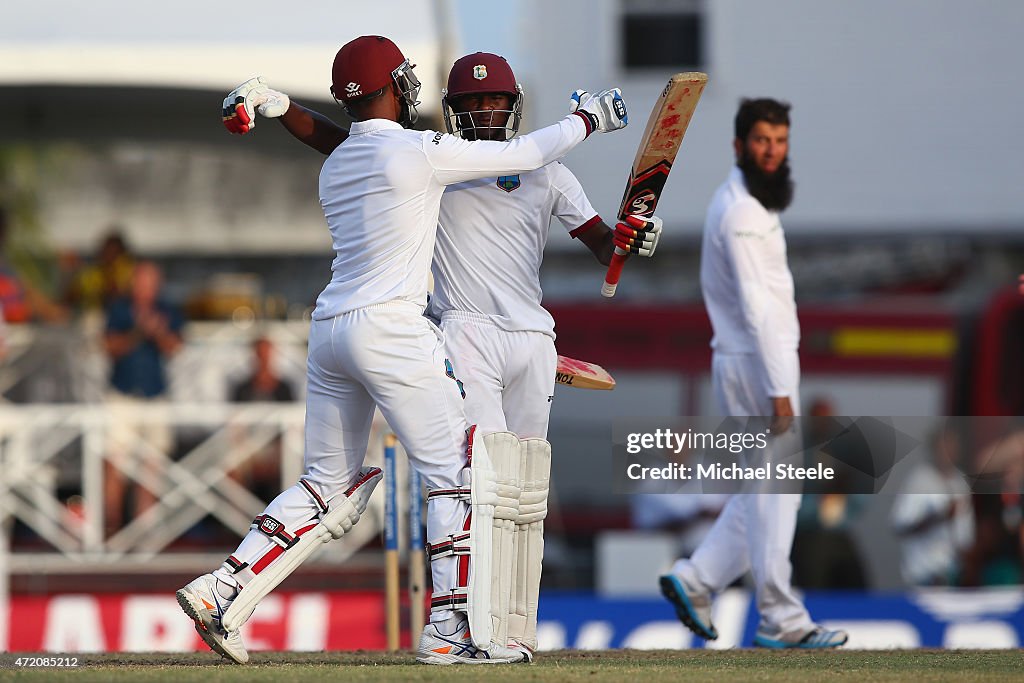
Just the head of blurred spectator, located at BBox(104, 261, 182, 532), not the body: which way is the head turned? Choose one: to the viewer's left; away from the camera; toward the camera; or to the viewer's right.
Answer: toward the camera

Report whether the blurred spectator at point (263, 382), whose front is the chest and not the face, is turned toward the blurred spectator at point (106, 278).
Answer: no

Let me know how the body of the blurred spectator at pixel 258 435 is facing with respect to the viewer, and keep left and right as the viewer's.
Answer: facing the viewer

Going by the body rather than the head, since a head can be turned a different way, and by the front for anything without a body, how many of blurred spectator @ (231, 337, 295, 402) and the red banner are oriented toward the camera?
2

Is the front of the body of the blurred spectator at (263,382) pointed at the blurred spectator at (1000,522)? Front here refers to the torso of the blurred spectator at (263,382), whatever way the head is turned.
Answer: no

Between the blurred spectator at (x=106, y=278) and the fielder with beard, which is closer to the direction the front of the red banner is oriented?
the fielder with beard

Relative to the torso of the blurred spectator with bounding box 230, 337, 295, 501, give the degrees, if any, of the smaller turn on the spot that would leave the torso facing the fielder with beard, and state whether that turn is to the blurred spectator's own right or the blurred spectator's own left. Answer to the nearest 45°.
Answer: approximately 45° to the blurred spectator's own left

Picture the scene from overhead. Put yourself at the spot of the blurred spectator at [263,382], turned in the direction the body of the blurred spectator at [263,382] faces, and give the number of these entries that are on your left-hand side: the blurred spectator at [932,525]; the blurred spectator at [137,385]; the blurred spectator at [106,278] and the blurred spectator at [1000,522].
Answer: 2

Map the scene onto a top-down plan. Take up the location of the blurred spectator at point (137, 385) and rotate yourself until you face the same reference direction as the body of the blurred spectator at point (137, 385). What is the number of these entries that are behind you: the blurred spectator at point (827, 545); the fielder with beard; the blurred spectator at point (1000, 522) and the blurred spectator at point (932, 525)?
0

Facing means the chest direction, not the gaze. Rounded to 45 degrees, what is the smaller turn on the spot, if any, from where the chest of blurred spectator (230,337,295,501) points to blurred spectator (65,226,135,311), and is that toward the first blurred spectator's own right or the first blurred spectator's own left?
approximately 135° to the first blurred spectator's own right

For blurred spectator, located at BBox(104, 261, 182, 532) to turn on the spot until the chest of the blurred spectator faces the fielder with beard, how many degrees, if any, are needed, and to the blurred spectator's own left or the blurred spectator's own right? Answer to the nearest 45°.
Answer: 0° — they already face them

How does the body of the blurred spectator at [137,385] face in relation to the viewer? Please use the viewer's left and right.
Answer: facing the viewer and to the right of the viewer

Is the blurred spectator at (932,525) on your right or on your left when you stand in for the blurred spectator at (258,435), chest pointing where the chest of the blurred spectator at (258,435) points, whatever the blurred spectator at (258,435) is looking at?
on your left

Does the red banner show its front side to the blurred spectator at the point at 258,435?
no
